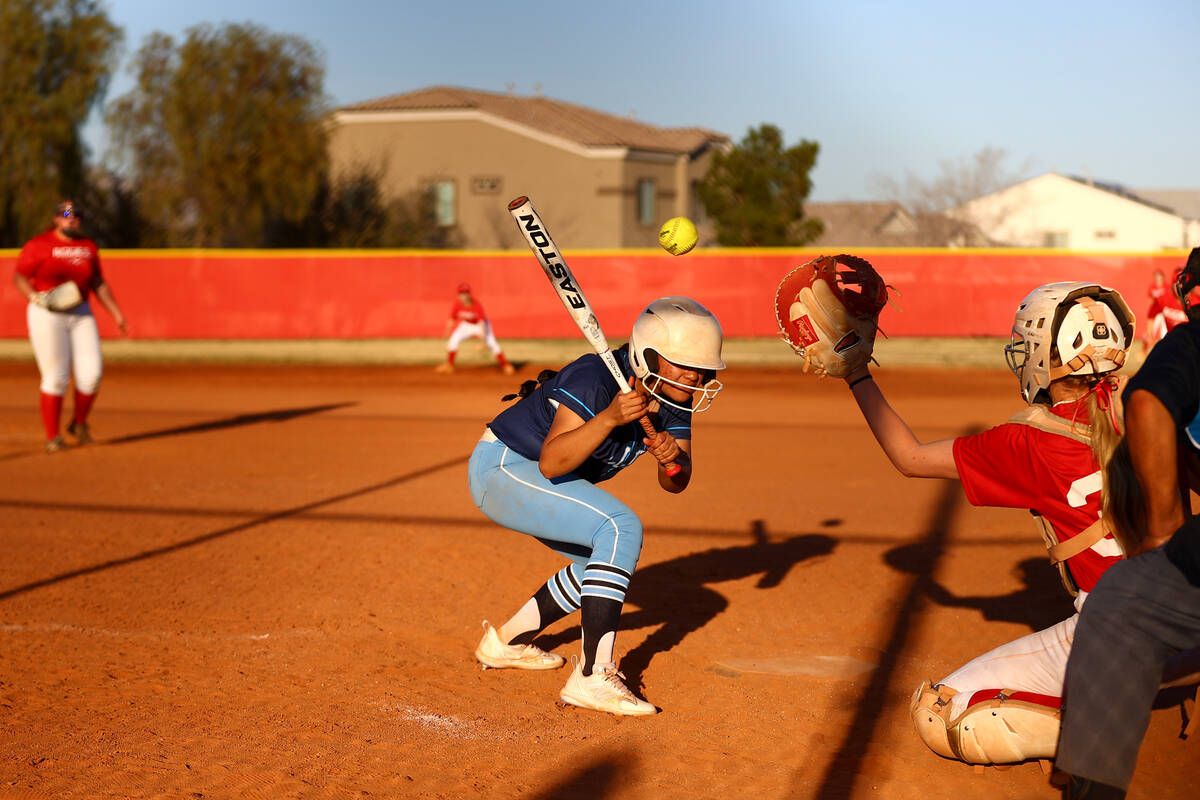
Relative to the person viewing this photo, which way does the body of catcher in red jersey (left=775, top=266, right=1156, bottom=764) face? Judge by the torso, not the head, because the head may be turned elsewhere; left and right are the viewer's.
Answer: facing away from the viewer and to the left of the viewer

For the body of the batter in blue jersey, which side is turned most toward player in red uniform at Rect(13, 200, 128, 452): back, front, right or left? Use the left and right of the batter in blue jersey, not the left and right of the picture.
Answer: back

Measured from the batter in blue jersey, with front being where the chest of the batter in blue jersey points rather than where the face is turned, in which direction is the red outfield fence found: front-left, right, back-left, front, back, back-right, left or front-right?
back-left

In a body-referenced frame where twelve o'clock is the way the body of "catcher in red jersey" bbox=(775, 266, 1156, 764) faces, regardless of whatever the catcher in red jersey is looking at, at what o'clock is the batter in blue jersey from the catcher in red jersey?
The batter in blue jersey is roughly at 11 o'clock from the catcher in red jersey.

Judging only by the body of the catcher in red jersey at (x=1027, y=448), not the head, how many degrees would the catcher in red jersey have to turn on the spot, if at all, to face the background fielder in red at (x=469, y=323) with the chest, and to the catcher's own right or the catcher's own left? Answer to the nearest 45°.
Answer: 0° — they already face them

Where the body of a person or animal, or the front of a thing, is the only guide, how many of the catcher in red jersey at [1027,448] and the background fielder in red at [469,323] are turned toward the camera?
1

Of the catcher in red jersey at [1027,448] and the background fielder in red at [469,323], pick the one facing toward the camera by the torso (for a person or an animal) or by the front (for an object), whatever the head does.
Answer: the background fielder in red

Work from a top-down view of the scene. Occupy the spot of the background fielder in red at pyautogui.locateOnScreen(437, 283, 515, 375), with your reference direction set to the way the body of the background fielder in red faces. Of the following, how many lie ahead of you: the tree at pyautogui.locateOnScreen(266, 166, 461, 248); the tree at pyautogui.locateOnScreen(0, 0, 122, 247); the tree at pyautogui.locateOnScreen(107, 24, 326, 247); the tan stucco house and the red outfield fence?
0

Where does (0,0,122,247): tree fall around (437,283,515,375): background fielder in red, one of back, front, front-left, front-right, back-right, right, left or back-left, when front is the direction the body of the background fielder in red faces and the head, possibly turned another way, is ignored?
back-right

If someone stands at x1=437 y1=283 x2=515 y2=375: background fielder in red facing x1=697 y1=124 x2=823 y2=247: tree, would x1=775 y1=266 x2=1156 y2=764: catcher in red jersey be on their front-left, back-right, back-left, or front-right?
back-right

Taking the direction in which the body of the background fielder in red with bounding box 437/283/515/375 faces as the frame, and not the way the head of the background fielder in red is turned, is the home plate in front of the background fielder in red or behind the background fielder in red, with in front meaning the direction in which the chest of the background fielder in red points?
in front

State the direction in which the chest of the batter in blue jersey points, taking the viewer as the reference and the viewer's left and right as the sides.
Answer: facing the viewer and to the right of the viewer

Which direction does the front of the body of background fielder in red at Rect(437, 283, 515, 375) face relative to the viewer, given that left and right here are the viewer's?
facing the viewer

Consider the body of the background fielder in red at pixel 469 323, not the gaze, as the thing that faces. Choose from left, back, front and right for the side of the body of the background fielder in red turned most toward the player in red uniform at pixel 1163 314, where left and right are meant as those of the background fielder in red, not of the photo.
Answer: left

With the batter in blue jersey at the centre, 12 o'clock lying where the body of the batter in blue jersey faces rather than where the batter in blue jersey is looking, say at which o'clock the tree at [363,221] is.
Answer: The tree is roughly at 7 o'clock from the batter in blue jersey.

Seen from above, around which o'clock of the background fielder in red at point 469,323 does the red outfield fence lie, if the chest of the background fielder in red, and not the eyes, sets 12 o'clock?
The red outfield fence is roughly at 6 o'clock from the background fielder in red.

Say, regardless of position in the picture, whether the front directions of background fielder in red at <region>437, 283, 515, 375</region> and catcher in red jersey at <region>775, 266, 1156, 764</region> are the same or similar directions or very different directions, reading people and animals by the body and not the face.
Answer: very different directions

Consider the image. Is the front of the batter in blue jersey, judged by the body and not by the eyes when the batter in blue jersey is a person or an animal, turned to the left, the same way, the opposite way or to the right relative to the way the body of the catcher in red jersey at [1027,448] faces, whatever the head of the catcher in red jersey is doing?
the opposite way

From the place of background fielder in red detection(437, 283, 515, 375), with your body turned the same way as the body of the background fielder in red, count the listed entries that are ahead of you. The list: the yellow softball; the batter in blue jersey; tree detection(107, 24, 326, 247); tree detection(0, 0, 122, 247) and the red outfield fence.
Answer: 2

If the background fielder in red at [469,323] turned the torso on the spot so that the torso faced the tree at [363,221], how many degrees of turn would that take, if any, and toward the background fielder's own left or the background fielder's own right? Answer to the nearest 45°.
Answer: approximately 180°
